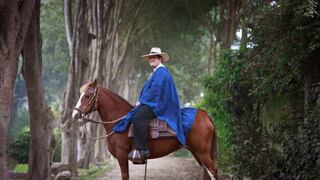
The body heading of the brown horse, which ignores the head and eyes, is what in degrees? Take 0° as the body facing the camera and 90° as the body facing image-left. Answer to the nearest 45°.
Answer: approximately 90°

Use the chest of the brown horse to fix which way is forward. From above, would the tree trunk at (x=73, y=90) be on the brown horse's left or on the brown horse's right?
on the brown horse's right

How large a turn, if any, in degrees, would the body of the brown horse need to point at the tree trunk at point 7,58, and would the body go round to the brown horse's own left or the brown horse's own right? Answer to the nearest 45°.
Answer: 0° — it already faces it

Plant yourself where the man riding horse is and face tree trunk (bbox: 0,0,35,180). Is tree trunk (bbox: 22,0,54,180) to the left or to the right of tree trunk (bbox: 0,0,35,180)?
right
